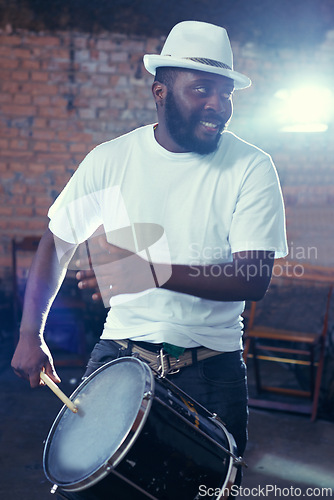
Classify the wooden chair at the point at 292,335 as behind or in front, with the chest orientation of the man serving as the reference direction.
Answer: behind

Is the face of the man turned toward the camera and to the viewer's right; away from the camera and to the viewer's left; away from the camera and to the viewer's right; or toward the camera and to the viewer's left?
toward the camera and to the viewer's right

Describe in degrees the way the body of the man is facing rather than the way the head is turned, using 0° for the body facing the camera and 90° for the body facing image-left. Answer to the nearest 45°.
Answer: approximately 0°
